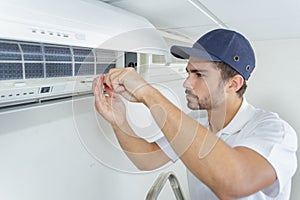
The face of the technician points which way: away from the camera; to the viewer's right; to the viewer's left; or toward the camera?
to the viewer's left

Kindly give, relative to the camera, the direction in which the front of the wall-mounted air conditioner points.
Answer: facing the viewer and to the right of the viewer
